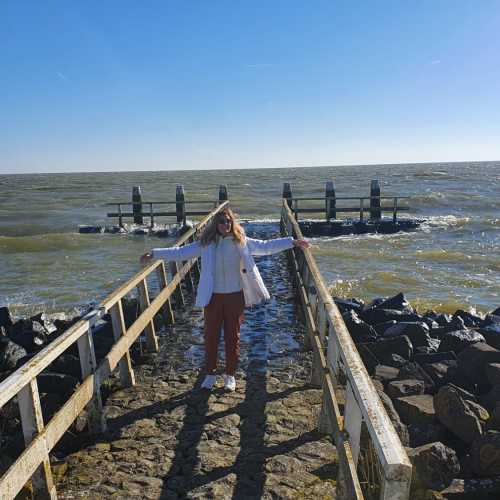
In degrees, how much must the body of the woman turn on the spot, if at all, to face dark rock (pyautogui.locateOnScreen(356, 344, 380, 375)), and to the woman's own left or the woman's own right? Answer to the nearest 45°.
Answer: approximately 135° to the woman's own left

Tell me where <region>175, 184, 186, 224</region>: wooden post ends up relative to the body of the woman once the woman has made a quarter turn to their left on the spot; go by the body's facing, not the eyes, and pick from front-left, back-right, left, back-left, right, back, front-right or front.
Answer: left

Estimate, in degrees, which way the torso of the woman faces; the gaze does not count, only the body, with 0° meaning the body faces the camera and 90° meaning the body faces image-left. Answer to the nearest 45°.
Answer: approximately 0°

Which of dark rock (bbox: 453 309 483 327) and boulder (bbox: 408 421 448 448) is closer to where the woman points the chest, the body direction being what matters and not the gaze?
the boulder

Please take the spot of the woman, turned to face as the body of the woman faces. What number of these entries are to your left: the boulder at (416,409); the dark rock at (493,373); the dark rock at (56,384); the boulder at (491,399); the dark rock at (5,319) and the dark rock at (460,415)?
4

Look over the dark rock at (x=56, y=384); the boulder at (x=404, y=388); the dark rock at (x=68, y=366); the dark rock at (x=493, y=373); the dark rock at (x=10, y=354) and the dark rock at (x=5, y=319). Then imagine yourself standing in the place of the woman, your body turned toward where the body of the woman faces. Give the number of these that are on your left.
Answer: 2

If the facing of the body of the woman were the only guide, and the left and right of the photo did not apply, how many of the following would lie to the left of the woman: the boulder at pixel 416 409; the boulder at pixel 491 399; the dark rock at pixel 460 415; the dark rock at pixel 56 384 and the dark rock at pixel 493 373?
4

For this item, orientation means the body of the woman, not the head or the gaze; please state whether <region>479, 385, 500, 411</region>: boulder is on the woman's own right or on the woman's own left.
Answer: on the woman's own left

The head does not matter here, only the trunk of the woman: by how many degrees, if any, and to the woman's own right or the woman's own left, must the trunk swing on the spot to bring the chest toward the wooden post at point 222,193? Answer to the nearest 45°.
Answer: approximately 180°

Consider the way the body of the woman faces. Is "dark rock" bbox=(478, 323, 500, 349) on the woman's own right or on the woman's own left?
on the woman's own left

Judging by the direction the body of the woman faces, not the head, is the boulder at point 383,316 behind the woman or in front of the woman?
behind

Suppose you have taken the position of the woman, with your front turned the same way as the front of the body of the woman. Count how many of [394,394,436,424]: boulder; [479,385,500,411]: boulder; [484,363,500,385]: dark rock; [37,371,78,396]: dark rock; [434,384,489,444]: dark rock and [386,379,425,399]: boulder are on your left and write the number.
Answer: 5

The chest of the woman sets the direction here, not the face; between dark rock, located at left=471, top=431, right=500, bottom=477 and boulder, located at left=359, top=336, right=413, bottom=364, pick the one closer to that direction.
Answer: the dark rock

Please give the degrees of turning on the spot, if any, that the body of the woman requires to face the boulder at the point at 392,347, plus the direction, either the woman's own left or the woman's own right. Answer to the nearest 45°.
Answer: approximately 135° to the woman's own left

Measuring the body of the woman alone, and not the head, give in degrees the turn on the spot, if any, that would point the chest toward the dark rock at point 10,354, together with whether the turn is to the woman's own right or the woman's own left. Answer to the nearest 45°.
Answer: approximately 135° to the woman's own right

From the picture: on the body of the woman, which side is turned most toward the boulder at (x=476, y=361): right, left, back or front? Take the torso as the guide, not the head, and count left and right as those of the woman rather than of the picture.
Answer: left

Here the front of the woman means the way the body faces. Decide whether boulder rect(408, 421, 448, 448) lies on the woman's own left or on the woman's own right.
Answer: on the woman's own left

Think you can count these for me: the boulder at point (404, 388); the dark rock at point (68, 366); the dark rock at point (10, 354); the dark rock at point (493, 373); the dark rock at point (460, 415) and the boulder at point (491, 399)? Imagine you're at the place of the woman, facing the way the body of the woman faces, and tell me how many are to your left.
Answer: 4

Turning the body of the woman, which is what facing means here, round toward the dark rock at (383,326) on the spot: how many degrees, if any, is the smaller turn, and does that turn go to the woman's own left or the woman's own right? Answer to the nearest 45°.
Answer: approximately 135° to the woman's own left
